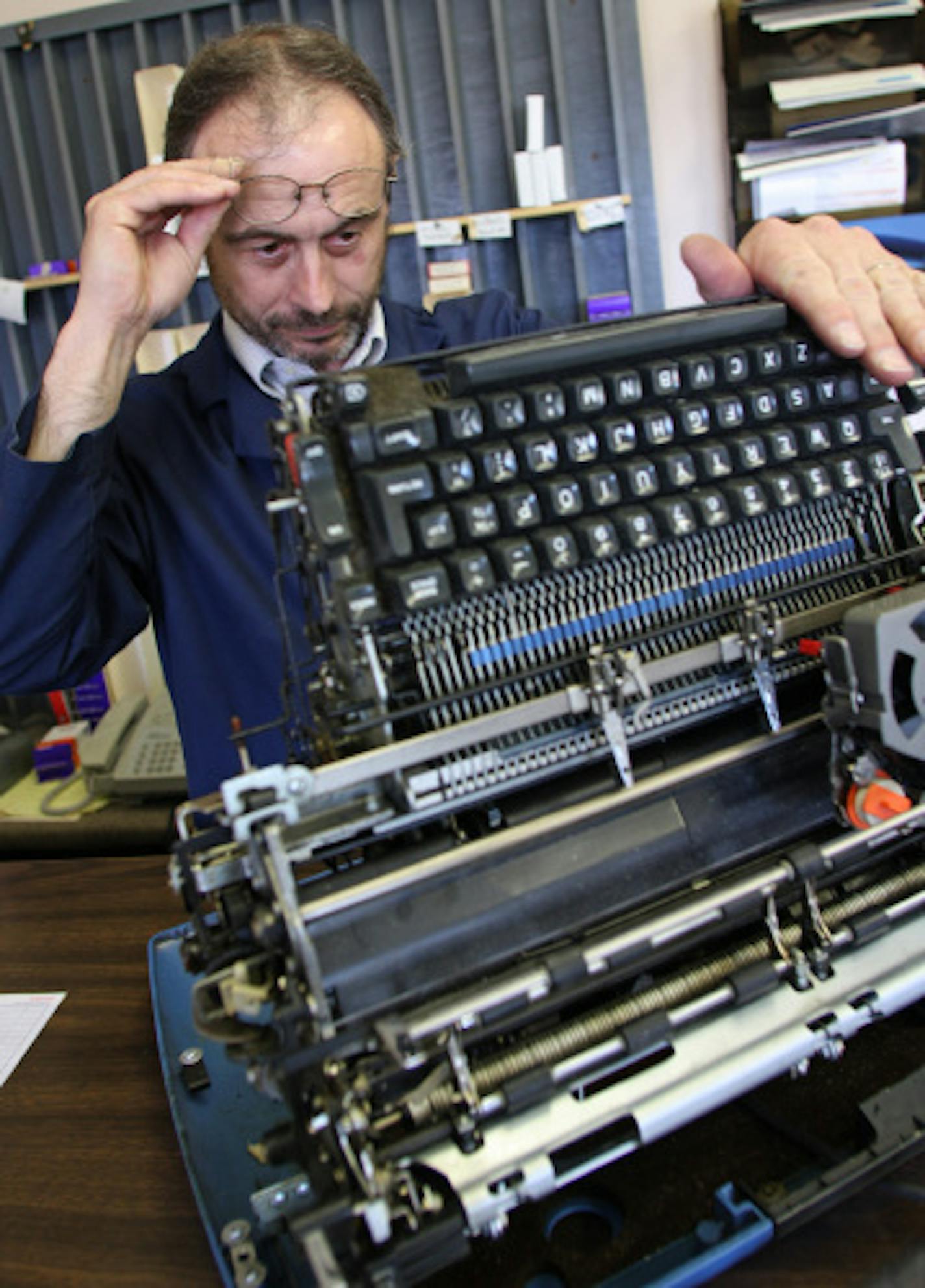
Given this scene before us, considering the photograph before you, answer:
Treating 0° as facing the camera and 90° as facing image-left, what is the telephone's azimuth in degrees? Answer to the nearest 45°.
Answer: approximately 0°

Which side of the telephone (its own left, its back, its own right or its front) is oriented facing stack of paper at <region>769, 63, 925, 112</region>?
left

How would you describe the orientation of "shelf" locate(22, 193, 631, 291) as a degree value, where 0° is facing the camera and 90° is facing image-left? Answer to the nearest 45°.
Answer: approximately 0°

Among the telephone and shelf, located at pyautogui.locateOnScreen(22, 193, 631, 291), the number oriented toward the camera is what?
2

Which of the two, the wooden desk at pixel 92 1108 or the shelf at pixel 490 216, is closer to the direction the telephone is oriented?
the wooden desk

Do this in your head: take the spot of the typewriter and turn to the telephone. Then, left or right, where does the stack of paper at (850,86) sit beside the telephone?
right

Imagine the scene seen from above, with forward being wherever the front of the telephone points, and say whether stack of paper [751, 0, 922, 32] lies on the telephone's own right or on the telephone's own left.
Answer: on the telephone's own left

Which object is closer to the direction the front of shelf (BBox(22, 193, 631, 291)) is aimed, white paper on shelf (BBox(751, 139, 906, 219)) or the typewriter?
the typewriter

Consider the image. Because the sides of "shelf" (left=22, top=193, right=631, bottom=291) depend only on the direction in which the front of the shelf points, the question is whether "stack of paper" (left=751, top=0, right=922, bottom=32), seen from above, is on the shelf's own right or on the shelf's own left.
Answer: on the shelf's own left
